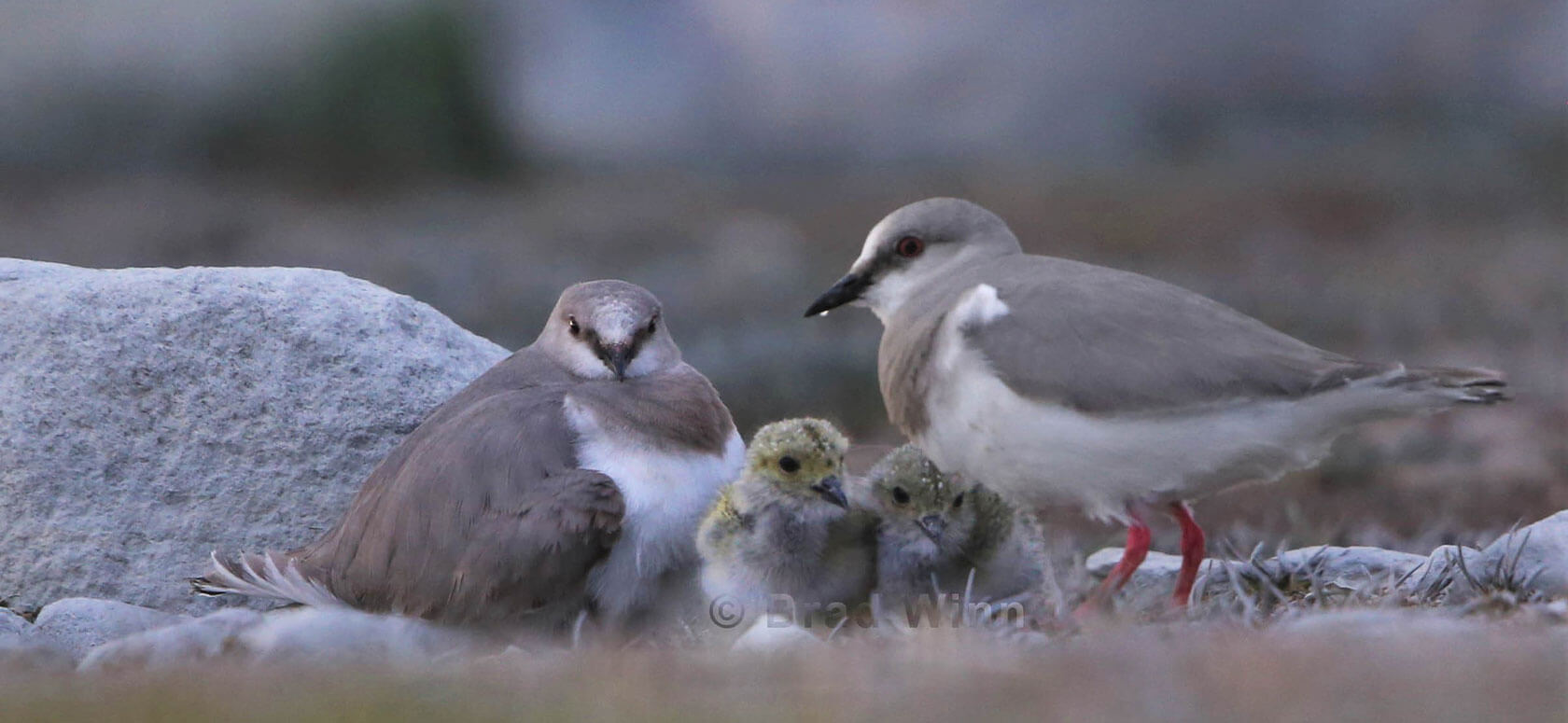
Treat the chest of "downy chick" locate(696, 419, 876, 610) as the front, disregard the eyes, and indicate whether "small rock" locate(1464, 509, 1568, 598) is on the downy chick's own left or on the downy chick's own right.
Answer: on the downy chick's own left

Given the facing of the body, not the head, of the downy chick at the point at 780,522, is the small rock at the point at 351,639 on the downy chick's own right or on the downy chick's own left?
on the downy chick's own right

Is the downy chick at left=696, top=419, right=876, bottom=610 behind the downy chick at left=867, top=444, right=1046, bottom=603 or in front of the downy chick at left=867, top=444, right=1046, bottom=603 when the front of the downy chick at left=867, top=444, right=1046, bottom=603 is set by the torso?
in front

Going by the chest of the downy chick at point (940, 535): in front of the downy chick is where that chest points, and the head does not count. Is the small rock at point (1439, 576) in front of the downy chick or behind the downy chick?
behind

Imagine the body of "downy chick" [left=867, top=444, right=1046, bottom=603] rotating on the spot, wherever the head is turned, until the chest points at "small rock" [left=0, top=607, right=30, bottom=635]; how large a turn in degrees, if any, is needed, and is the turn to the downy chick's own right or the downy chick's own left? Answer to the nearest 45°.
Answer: approximately 45° to the downy chick's own right

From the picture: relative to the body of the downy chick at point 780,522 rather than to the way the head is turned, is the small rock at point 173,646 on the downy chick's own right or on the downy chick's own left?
on the downy chick's own right

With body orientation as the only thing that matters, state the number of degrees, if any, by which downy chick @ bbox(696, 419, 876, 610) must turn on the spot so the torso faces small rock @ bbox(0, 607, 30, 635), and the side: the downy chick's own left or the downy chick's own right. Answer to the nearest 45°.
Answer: approximately 135° to the downy chick's own right

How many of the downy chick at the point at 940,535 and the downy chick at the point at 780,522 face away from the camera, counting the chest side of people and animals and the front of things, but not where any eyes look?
0

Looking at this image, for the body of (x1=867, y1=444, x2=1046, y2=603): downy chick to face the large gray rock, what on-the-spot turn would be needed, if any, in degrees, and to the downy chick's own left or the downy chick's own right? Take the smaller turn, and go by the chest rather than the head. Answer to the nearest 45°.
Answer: approximately 45° to the downy chick's own right

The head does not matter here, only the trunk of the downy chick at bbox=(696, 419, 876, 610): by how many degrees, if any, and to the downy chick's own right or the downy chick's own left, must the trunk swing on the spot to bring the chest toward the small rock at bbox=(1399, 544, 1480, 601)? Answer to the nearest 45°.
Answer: approximately 45° to the downy chick's own left

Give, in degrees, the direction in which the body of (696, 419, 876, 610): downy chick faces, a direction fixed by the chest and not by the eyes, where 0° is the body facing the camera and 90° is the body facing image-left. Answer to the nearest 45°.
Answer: approximately 315°

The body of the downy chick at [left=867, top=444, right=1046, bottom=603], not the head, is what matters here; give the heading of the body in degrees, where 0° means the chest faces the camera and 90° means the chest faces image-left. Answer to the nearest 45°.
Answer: approximately 45°

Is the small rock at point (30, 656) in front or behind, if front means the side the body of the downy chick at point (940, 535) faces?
in front
